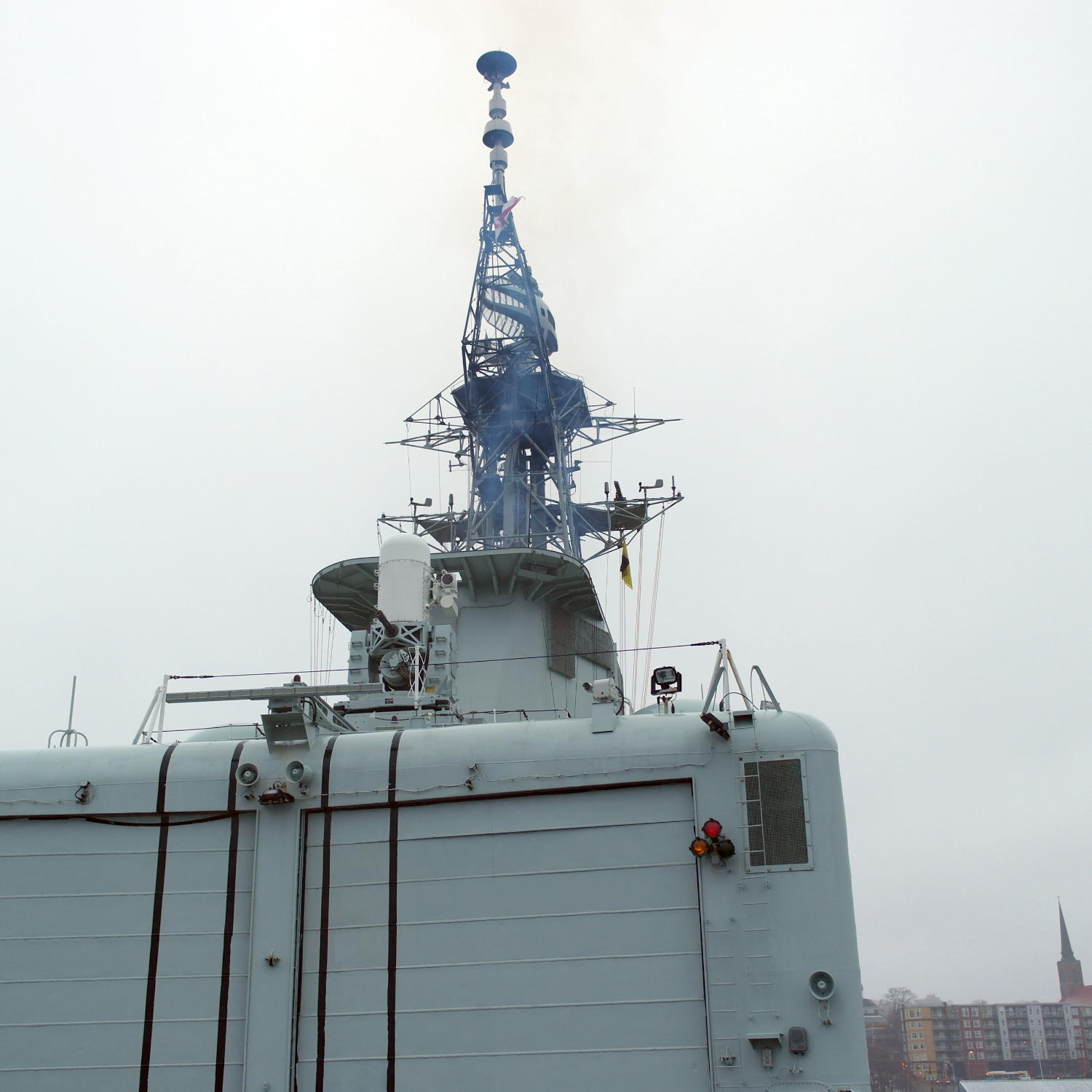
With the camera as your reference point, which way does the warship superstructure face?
facing away from the viewer
